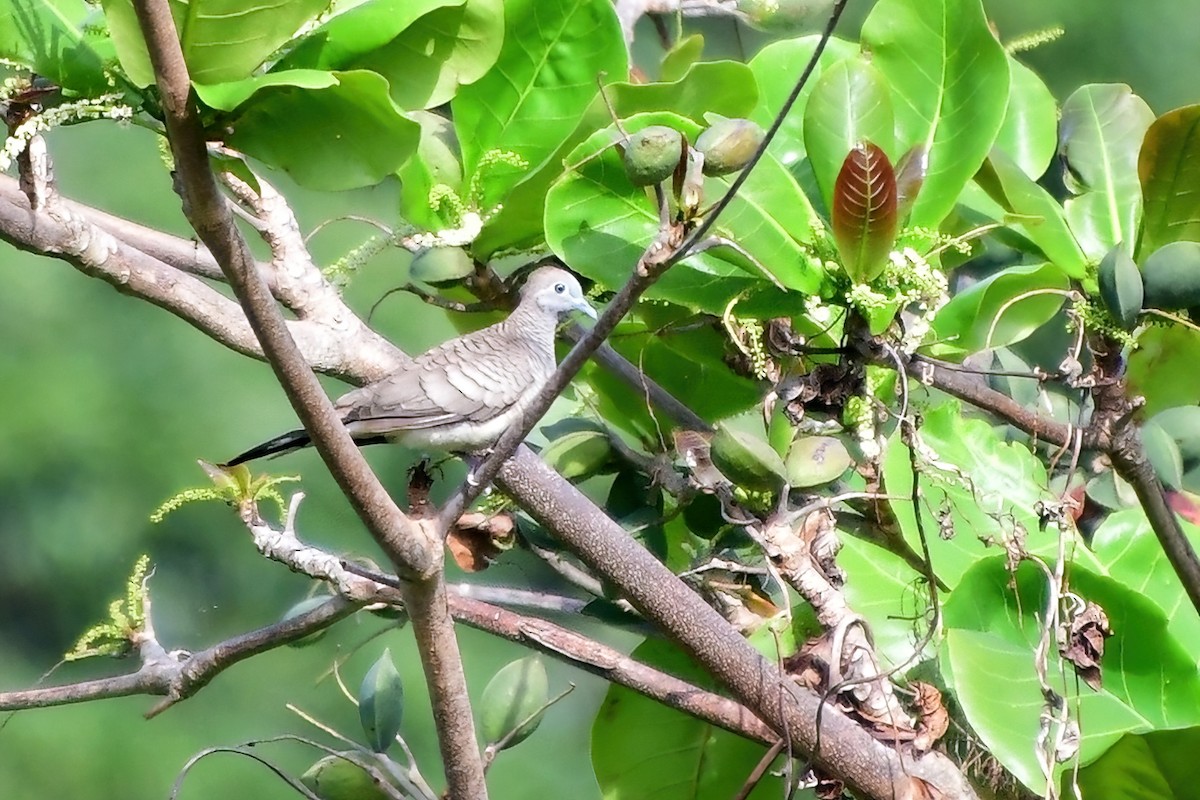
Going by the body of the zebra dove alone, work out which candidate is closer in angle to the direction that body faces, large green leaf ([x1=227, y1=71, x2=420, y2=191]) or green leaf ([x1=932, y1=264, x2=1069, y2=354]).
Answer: the green leaf

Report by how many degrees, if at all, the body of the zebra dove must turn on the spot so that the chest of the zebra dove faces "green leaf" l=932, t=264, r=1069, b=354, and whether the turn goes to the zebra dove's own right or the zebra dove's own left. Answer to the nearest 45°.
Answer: approximately 45° to the zebra dove's own right

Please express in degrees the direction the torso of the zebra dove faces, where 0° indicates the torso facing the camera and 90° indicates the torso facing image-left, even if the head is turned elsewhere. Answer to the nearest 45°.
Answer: approximately 270°

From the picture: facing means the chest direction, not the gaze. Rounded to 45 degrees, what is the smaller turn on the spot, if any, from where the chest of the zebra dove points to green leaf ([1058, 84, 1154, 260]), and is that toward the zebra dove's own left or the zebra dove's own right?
approximately 45° to the zebra dove's own right
